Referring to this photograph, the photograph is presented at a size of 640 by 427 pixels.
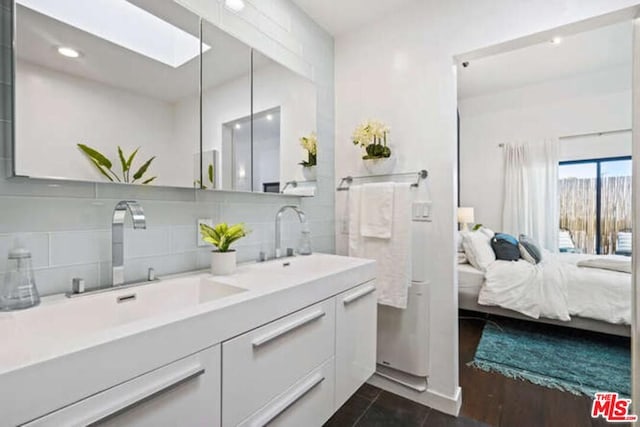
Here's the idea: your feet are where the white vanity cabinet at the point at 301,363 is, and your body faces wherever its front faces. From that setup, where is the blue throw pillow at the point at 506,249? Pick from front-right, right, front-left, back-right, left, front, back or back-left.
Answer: left

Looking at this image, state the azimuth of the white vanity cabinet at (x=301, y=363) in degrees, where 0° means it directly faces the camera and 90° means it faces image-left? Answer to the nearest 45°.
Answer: approximately 315°

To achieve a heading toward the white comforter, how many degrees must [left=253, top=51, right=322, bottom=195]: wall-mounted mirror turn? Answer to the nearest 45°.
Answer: approximately 45° to its left

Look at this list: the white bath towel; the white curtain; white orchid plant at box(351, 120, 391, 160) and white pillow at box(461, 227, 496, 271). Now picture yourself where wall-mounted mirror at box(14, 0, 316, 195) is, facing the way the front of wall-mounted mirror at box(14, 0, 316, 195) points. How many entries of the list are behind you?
0

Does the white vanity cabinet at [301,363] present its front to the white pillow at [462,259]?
no

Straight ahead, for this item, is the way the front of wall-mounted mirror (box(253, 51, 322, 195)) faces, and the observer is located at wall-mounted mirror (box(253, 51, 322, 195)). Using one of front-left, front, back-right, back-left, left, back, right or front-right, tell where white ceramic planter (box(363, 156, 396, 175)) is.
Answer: front-left

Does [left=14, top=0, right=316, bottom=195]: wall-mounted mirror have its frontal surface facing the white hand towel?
no

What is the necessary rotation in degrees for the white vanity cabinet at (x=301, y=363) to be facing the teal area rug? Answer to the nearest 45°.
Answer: approximately 90° to its left

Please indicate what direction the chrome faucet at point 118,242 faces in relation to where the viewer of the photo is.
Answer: facing the viewer and to the right of the viewer

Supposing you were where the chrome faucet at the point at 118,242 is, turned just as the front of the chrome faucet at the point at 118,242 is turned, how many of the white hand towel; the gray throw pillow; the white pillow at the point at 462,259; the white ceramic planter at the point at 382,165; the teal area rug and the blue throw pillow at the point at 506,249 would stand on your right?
0

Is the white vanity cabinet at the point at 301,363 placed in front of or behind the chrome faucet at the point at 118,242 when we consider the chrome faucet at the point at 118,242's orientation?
in front

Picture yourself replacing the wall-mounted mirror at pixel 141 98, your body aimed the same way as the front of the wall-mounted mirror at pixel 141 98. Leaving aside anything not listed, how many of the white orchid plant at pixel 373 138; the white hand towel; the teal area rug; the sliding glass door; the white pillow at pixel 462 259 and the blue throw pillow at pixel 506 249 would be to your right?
0

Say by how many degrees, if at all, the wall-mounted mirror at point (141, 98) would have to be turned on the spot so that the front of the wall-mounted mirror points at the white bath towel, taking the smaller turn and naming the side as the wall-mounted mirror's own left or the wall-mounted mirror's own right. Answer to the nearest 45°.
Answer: approximately 45° to the wall-mounted mirror's own left

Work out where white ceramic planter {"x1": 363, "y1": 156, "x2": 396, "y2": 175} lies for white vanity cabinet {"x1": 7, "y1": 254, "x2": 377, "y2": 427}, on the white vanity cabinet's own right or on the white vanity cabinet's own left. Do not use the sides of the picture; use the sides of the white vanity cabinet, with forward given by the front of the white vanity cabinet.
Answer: on the white vanity cabinet's own left

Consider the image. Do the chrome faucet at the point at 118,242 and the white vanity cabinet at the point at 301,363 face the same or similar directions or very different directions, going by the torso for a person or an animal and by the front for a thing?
same or similar directions

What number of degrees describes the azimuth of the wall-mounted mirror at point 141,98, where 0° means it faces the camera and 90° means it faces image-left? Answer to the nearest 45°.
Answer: approximately 315°

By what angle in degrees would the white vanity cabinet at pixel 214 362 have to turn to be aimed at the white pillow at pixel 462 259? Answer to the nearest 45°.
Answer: approximately 90° to its left

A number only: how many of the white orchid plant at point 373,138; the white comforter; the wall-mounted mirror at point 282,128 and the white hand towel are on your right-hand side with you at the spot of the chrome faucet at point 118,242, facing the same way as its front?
0

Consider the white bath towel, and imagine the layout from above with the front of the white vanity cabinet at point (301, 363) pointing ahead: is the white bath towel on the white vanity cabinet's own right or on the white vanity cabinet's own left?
on the white vanity cabinet's own left

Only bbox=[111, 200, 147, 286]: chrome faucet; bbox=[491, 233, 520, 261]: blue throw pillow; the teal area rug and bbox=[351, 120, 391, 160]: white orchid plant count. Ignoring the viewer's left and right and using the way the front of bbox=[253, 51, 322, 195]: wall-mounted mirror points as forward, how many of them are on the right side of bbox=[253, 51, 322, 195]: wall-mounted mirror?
1
